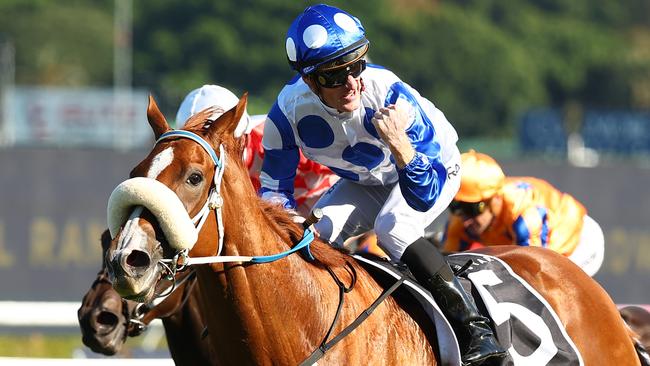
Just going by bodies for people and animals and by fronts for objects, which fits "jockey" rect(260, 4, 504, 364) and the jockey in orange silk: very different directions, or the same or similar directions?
same or similar directions

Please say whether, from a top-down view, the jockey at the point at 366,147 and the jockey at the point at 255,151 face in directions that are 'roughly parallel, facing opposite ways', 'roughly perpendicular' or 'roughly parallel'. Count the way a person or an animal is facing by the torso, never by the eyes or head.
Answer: roughly parallel

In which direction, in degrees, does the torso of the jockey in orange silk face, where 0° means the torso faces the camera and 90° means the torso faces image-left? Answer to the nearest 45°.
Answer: approximately 45°

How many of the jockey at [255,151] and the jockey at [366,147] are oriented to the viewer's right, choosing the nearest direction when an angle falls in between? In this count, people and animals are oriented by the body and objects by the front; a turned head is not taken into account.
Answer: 0

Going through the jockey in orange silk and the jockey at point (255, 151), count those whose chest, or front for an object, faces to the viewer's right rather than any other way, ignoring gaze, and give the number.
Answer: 0

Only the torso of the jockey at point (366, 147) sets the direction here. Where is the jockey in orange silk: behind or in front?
behind

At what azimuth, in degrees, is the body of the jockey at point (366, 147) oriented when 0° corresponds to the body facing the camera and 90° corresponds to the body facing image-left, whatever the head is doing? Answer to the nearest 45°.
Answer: approximately 45°

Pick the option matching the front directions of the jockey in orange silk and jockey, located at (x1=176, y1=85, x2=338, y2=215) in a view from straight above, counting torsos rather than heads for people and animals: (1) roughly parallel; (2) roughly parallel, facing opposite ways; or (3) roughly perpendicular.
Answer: roughly parallel

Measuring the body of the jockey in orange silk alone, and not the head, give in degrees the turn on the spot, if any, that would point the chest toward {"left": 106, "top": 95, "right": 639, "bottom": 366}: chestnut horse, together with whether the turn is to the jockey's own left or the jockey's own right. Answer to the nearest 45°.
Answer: approximately 45° to the jockey's own left

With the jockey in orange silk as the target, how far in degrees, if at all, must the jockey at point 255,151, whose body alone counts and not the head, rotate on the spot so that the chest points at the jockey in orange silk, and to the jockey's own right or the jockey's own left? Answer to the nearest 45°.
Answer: approximately 135° to the jockey's own left

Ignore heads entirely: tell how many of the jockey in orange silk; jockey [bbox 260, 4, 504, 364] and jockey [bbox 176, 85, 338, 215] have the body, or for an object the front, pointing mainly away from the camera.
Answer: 0

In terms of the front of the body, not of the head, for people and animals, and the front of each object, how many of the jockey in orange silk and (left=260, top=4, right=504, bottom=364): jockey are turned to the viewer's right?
0
